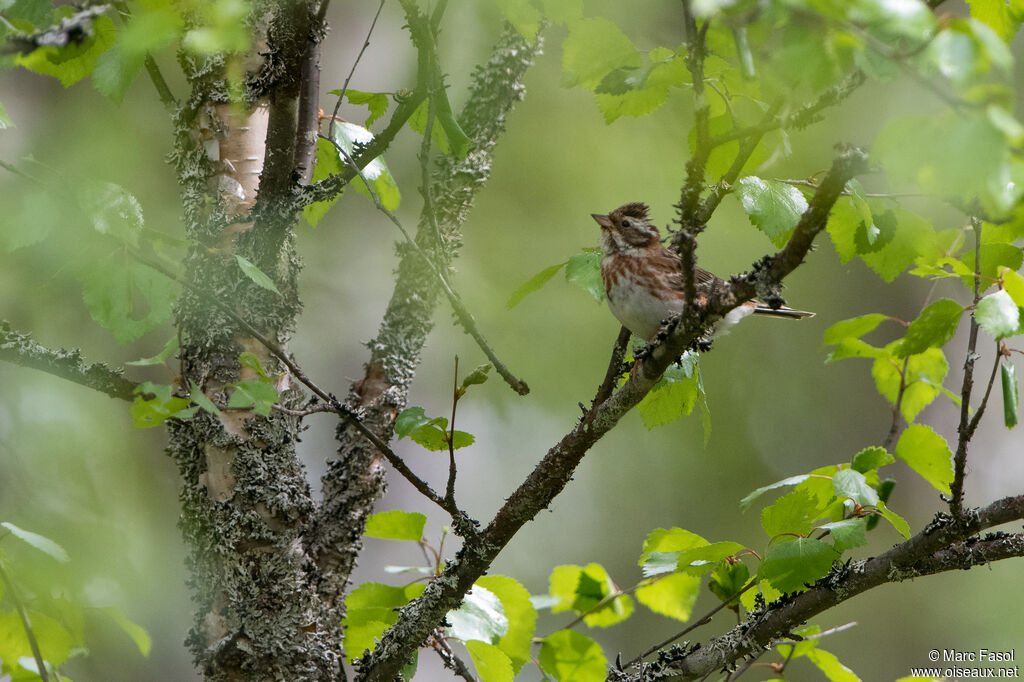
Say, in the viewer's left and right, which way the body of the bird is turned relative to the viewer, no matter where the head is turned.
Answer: facing the viewer and to the left of the viewer

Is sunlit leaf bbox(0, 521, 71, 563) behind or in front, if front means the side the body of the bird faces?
in front

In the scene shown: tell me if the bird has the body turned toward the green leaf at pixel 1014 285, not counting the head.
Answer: no

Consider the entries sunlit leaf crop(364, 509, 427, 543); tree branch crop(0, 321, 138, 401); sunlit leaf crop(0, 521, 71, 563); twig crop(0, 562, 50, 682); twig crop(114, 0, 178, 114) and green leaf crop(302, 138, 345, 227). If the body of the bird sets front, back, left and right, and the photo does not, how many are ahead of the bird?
6

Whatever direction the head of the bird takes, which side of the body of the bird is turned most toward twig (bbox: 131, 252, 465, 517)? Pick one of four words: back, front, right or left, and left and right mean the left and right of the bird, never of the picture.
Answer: front

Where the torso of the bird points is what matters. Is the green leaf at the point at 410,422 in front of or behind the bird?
in front

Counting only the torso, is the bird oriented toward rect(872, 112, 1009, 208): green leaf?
no

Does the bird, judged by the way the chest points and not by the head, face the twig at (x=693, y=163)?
no
